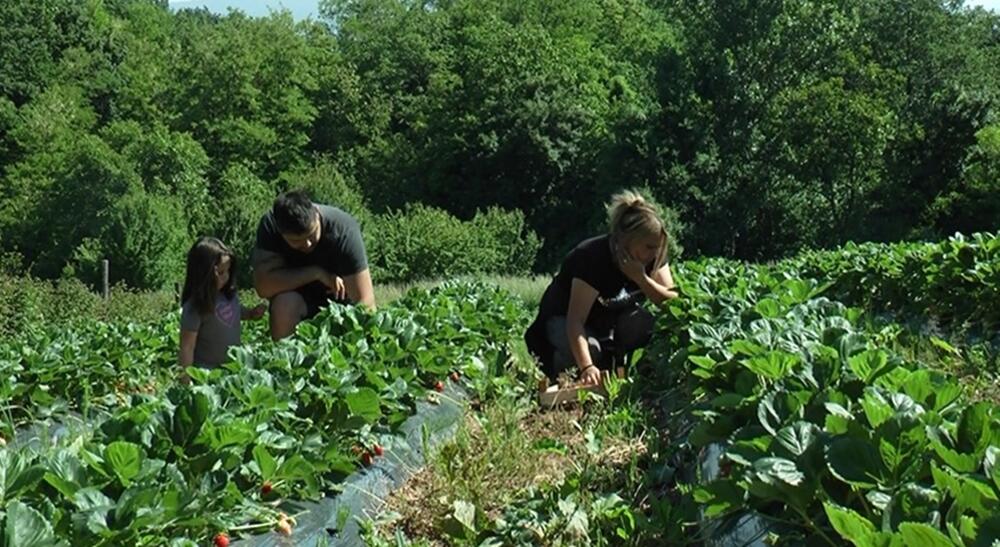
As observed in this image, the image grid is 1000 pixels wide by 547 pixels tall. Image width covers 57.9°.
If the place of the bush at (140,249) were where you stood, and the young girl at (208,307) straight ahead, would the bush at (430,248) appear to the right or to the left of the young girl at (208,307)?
left

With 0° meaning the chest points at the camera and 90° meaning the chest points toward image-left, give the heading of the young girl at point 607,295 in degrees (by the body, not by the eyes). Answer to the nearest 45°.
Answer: approximately 315°

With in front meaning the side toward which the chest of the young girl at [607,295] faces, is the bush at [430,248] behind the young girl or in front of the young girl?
behind

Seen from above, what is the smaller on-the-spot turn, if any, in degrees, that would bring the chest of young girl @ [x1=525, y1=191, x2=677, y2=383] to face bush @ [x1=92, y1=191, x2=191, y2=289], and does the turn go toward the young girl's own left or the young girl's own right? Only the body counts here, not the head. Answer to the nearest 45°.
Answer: approximately 180°

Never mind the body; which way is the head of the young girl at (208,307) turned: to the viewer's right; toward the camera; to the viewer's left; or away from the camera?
to the viewer's right

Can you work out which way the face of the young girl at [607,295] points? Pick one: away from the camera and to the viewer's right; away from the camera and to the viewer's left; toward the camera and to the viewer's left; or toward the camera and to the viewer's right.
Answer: toward the camera and to the viewer's right

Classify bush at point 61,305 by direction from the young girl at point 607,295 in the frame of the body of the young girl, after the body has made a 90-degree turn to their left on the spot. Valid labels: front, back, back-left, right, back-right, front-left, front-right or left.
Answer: left

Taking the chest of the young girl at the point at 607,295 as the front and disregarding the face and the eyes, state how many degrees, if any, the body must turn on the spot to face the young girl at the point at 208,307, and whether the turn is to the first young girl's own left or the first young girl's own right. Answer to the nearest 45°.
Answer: approximately 135° to the first young girl's own right
